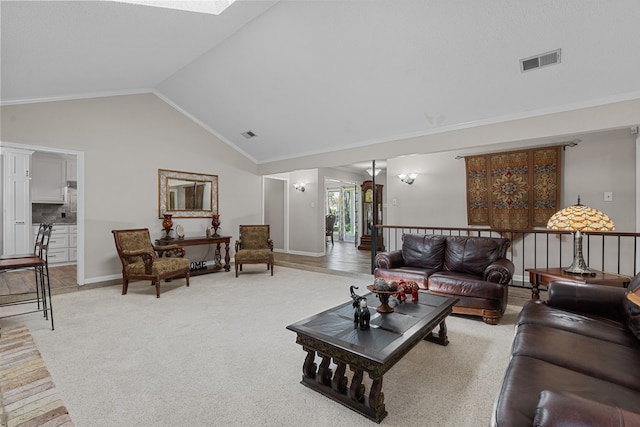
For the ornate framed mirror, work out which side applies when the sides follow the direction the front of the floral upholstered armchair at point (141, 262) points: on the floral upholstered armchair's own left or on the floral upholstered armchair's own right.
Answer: on the floral upholstered armchair's own left

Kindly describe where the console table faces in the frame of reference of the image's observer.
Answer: facing the viewer and to the right of the viewer

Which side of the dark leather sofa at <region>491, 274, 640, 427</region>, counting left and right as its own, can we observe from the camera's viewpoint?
left

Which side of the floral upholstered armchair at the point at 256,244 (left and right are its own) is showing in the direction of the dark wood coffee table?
front

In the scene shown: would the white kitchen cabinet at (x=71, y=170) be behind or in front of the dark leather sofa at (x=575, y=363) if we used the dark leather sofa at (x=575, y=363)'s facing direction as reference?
in front

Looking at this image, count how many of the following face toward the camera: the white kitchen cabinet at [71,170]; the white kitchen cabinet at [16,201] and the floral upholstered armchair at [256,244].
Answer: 3

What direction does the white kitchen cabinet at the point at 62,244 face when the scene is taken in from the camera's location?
facing the viewer

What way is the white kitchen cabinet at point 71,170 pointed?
toward the camera

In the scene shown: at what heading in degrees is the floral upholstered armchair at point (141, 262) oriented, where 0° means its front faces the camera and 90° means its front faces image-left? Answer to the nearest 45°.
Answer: approximately 315°

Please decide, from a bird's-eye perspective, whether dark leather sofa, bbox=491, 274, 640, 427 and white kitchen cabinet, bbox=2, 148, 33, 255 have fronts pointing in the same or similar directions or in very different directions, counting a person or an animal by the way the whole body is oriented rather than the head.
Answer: very different directions

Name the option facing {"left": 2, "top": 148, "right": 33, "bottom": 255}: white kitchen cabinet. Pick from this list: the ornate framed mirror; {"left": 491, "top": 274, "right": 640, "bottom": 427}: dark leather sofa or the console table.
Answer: the dark leather sofa

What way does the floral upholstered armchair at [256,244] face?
toward the camera

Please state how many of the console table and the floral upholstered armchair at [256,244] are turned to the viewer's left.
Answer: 0

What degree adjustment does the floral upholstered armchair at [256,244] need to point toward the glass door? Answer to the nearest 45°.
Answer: approximately 135° to its left

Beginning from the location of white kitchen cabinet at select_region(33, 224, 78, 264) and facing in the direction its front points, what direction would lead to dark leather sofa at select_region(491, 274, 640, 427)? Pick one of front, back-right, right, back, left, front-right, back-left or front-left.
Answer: front
